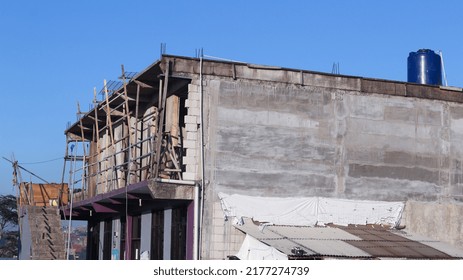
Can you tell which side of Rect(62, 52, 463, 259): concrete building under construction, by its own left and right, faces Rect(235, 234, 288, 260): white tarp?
left

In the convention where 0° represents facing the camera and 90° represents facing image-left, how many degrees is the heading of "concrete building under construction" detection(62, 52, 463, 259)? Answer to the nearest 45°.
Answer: approximately 45°
